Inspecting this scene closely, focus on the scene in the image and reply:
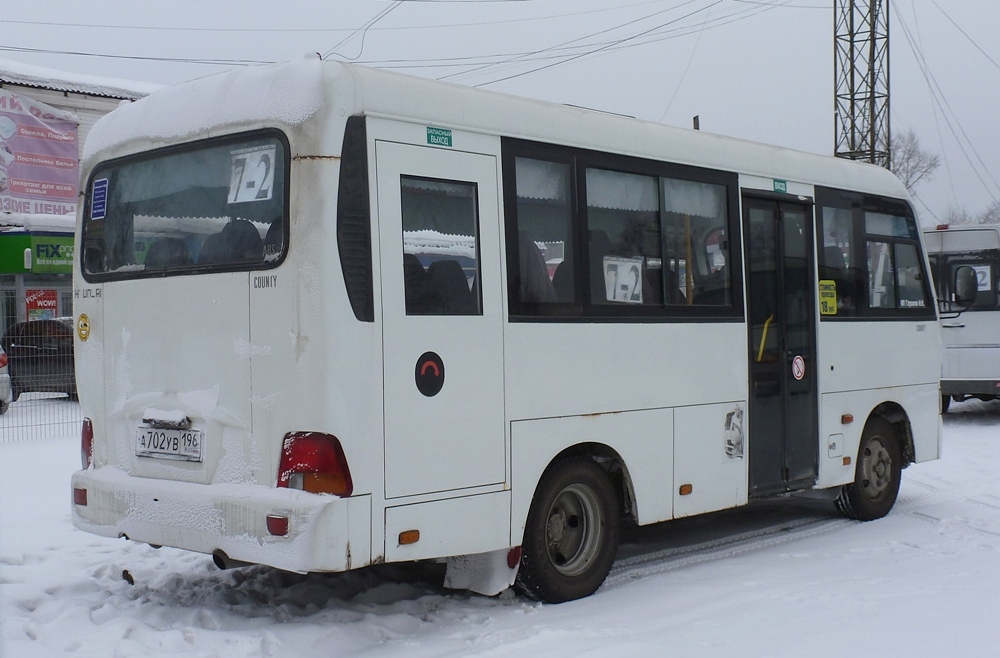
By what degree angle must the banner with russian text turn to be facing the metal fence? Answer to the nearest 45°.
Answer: approximately 45° to its right

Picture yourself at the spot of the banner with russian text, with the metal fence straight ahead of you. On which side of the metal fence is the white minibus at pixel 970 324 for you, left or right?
left

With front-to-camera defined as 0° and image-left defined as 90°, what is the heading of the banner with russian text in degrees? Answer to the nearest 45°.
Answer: approximately 315°

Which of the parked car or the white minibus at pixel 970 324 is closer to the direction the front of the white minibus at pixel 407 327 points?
the white minibus

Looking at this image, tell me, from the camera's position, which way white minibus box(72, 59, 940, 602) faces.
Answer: facing away from the viewer and to the right of the viewer

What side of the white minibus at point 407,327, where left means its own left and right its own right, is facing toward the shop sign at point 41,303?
left

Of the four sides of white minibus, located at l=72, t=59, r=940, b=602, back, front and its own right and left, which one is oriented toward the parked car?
left

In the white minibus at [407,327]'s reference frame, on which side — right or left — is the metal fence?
on its left

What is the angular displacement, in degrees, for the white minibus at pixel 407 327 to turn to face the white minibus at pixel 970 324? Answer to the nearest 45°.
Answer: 0° — it already faces it
